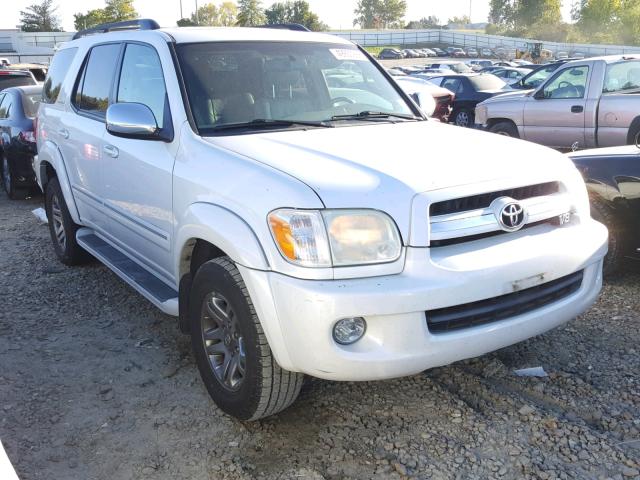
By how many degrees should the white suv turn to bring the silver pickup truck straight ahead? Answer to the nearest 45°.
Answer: approximately 90° to its left

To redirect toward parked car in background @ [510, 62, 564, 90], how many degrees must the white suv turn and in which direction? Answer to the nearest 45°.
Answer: approximately 135° to its left

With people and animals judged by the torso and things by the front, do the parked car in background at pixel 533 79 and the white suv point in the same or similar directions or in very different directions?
very different directions

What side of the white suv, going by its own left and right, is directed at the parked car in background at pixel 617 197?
left

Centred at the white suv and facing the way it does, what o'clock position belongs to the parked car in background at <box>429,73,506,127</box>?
The parked car in background is roughly at 8 o'clock from the white suv.

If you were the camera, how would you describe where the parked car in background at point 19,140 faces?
facing away from the viewer and to the left of the viewer

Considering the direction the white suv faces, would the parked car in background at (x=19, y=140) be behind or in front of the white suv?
behind

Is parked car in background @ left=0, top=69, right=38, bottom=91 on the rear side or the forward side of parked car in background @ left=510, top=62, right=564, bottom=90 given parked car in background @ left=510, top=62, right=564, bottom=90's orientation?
on the forward side

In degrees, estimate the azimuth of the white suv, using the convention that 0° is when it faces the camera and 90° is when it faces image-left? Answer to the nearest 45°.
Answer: approximately 315°

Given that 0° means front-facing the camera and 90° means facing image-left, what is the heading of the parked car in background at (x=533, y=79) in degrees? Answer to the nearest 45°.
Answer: approximately 90°
